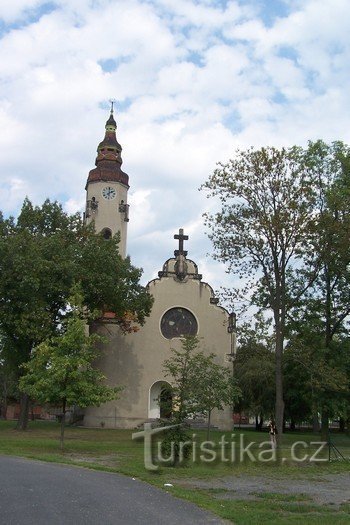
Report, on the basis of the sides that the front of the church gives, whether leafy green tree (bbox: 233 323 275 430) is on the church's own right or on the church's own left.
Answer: on the church's own left

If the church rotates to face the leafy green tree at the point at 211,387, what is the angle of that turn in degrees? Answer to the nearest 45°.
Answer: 0° — it already faces it

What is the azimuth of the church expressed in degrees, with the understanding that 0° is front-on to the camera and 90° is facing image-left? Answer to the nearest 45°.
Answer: approximately 0°

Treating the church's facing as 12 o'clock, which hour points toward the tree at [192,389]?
The tree is roughly at 12 o'clock from the church.
